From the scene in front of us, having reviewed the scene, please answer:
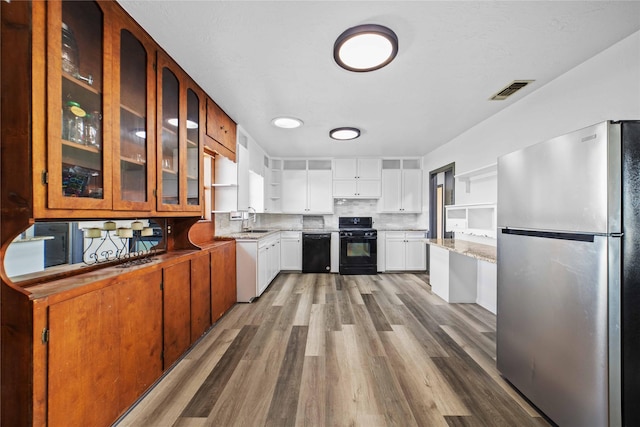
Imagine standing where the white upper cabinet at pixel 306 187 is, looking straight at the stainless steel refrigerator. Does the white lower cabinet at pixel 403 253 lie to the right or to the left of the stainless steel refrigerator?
left

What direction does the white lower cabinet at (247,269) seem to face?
to the viewer's right

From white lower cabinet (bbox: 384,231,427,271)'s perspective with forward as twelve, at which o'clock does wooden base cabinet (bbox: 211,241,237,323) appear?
The wooden base cabinet is roughly at 1 o'clock from the white lower cabinet.

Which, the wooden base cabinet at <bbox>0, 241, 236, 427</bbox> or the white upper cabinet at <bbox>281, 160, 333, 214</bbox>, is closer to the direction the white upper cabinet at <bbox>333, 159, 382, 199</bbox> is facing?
the wooden base cabinet

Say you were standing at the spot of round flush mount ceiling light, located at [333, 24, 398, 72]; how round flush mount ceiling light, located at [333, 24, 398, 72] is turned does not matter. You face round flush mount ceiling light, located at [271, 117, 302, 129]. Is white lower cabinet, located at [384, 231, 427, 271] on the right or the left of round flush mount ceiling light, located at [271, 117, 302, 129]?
right

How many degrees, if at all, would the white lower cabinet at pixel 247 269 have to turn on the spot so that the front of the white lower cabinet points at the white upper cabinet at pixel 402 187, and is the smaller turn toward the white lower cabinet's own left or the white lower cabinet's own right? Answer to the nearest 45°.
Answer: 0° — it already faces it

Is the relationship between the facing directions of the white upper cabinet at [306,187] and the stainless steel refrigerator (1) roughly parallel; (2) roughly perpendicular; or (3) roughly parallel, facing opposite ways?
roughly perpendicular
